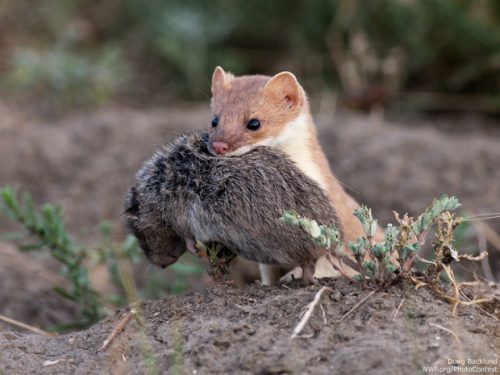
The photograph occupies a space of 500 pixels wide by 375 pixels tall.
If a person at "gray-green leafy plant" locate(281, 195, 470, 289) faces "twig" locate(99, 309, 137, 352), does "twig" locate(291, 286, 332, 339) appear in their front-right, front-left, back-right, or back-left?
front-left

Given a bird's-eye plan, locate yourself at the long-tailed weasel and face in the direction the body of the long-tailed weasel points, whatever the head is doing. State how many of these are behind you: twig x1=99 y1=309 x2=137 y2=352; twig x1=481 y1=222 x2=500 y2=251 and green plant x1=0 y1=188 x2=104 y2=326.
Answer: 1

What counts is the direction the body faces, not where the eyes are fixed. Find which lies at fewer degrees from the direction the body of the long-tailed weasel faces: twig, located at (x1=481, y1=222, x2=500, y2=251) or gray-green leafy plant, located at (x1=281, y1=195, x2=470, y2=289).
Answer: the gray-green leafy plant

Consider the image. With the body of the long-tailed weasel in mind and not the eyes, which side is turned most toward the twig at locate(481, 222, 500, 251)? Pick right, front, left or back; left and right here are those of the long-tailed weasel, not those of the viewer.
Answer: back

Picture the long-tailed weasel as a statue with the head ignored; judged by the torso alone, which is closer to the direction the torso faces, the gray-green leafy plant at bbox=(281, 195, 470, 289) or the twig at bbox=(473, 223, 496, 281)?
the gray-green leafy plant

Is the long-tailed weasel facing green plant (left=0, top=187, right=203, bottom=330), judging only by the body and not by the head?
no

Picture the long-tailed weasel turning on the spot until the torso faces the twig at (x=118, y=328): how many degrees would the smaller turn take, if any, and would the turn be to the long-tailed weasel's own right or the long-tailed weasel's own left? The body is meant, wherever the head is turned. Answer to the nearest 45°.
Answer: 0° — it already faces it

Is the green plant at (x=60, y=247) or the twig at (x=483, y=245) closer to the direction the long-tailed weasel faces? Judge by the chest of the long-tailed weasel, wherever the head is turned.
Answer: the green plant

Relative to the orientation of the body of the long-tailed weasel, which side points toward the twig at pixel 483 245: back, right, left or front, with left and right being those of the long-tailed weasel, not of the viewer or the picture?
back

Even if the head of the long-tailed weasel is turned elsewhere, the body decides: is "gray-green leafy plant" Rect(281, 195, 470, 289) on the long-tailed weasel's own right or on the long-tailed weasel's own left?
on the long-tailed weasel's own left

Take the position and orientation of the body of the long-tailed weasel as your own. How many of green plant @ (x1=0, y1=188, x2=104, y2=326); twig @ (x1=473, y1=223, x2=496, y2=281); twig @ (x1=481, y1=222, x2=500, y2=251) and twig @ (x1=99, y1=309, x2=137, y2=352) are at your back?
2

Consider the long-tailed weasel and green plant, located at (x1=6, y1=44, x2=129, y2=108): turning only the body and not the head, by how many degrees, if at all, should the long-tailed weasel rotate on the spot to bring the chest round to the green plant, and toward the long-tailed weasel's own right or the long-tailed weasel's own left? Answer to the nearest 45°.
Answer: approximately 90° to the long-tailed weasel's own right

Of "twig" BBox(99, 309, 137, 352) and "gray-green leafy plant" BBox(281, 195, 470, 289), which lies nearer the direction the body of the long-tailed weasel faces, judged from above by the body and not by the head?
the twig

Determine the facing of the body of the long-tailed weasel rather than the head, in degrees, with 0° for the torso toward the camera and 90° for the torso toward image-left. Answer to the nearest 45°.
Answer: approximately 45°
